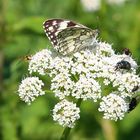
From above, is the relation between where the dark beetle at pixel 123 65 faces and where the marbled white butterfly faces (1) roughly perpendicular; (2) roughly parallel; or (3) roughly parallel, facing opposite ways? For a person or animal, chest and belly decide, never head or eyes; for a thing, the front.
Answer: roughly parallel, facing opposite ways

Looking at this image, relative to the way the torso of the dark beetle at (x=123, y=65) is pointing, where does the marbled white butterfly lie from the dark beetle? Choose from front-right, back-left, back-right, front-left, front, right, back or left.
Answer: front-right

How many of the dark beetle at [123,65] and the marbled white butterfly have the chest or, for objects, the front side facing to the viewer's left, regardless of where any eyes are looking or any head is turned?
1

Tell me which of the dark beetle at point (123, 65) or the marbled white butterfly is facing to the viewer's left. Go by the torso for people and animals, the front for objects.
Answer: the dark beetle

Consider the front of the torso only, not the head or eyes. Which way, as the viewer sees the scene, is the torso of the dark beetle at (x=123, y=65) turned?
to the viewer's left

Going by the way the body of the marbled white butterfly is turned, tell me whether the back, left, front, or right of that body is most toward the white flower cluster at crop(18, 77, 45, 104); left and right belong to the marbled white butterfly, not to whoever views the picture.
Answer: back

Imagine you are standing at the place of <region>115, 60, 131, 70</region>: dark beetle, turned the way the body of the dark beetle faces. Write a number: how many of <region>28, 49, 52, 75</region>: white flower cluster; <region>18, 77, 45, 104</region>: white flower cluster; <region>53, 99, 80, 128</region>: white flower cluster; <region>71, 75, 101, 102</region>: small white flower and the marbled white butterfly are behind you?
0

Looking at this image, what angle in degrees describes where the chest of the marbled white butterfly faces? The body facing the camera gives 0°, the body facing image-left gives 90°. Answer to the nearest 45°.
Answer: approximately 270°

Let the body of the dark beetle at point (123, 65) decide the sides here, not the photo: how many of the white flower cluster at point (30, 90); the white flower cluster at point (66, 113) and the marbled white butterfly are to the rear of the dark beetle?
0

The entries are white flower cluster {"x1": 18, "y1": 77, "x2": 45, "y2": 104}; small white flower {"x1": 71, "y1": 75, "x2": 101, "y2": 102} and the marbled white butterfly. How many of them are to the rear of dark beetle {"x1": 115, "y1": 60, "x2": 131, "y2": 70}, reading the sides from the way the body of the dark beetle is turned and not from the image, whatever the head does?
0

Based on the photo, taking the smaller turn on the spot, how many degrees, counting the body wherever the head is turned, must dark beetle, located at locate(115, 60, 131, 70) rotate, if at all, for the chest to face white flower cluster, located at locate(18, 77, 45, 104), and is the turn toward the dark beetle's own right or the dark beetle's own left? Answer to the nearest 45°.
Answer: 0° — it already faces it
